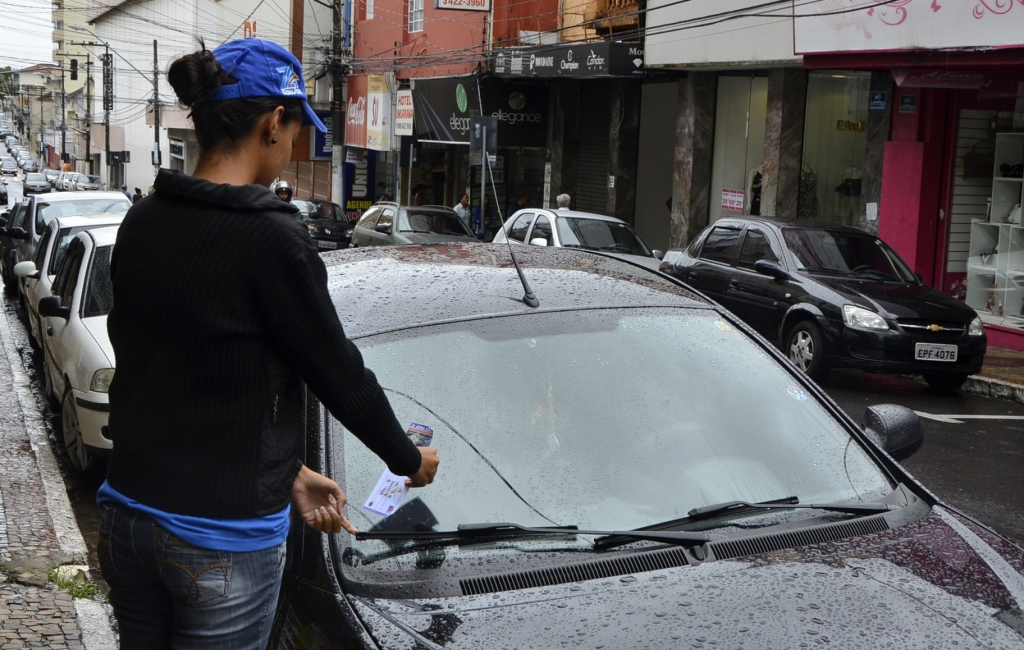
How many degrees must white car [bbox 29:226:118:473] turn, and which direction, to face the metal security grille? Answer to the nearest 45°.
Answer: approximately 90° to its left

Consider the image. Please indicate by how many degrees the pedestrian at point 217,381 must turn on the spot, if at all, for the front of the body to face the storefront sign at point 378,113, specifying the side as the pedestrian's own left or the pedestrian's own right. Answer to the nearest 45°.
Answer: approximately 45° to the pedestrian's own left

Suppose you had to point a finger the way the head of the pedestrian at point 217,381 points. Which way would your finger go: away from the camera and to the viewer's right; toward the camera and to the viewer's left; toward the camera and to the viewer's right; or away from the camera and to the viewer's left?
away from the camera and to the viewer's right

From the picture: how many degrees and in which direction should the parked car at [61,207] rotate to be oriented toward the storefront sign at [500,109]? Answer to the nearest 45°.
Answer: approximately 90° to its left

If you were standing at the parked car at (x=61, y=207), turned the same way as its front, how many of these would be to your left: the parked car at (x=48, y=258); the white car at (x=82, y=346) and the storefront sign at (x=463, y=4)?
1

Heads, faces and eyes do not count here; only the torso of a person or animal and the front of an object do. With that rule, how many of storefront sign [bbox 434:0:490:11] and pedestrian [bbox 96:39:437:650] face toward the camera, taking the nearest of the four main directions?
1

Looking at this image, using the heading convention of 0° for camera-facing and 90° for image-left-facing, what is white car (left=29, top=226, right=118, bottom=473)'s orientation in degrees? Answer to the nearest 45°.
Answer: approximately 315°

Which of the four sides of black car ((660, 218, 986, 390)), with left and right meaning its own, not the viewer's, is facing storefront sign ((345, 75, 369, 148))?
back

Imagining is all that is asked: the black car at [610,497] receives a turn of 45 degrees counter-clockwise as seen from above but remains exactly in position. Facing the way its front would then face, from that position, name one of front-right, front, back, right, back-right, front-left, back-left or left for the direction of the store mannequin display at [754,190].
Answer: left
